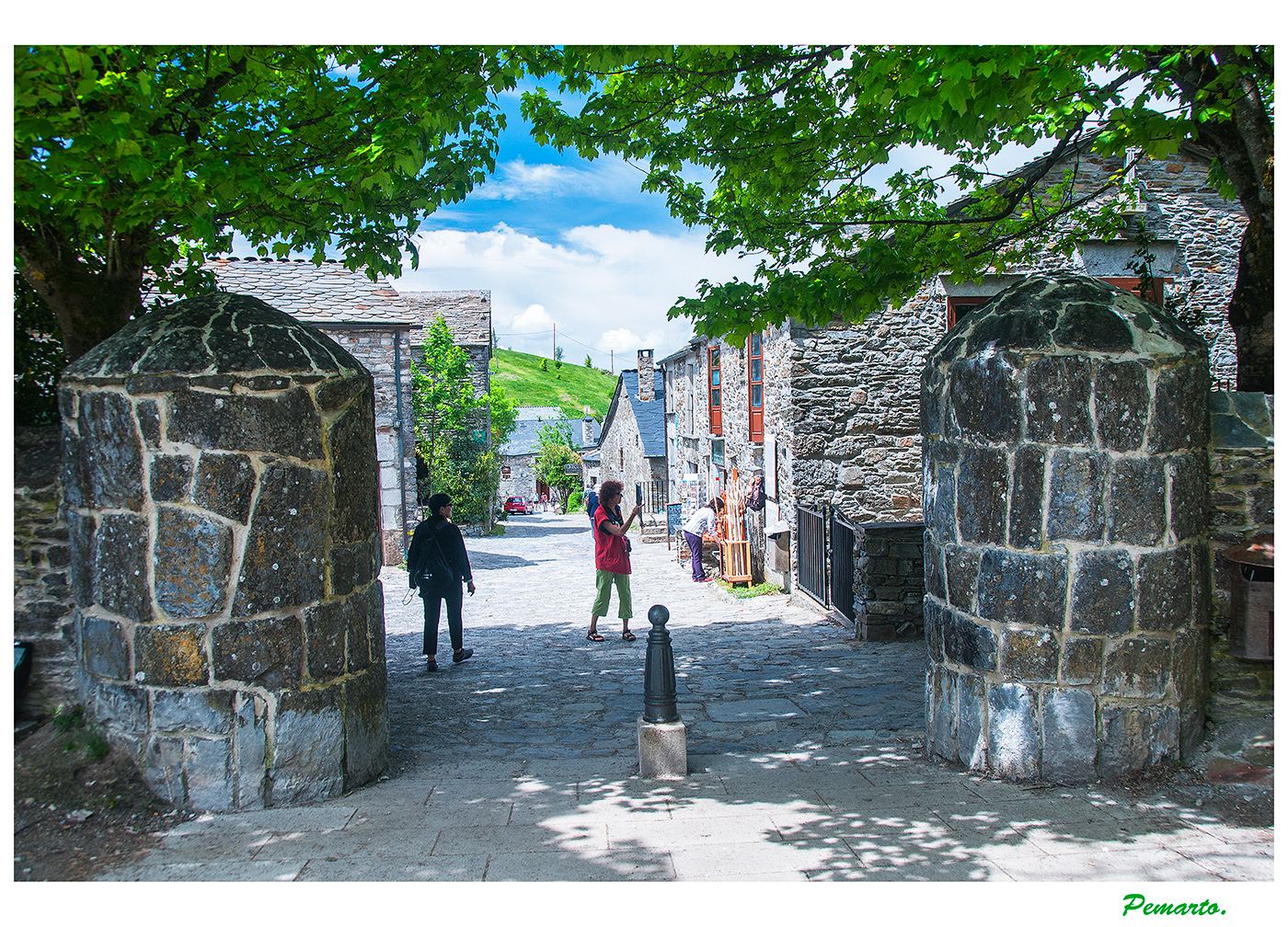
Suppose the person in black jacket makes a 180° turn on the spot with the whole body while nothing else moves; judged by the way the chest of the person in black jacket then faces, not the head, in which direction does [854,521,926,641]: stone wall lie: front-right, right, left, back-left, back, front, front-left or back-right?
back-left

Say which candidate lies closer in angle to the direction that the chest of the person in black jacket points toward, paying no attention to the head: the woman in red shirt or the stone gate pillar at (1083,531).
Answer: the woman in red shirt

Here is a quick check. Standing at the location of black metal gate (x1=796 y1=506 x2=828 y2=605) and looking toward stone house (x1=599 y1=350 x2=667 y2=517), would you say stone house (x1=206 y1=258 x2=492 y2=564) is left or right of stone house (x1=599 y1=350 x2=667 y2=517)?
left

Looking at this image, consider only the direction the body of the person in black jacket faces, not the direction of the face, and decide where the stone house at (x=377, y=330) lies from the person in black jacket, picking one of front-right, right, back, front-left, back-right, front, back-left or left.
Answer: front-left

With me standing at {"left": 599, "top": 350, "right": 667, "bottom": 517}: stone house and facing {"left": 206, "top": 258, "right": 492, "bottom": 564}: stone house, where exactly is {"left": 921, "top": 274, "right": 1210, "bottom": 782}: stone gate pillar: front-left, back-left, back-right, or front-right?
front-left

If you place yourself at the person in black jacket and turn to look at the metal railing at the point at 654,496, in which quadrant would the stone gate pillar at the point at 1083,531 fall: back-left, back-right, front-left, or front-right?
back-right

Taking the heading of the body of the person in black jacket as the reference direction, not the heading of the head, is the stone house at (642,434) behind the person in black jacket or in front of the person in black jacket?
in front

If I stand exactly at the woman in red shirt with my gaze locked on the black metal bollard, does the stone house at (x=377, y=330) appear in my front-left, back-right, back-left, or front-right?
back-right

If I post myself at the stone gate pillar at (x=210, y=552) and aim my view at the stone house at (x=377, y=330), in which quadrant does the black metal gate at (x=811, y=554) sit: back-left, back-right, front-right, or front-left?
front-right

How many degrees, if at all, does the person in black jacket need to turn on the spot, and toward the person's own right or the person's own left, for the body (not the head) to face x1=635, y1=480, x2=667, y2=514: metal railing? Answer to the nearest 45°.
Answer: approximately 45° to the person's own left

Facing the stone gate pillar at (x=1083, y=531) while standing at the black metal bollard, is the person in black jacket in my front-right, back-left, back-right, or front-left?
back-left

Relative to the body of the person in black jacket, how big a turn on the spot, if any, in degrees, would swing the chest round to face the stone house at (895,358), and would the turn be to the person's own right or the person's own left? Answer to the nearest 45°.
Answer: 0° — they already face it

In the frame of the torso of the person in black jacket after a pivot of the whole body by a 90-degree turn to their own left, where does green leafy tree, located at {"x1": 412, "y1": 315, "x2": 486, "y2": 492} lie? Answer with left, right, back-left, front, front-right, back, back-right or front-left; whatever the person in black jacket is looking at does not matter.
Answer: front-right

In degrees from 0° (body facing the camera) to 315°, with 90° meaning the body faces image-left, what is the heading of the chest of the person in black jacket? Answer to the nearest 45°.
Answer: approximately 225°

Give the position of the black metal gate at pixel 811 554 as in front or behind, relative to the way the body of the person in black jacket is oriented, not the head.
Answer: in front
